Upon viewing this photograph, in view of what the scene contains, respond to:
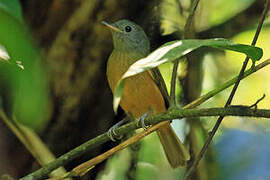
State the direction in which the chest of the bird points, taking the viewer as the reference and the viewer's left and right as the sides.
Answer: facing the viewer and to the left of the viewer

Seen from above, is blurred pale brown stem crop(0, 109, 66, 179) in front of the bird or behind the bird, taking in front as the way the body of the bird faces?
in front

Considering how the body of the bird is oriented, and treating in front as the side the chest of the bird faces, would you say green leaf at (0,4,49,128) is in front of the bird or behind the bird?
in front

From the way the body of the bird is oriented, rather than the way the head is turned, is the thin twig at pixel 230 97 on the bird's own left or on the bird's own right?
on the bird's own left
